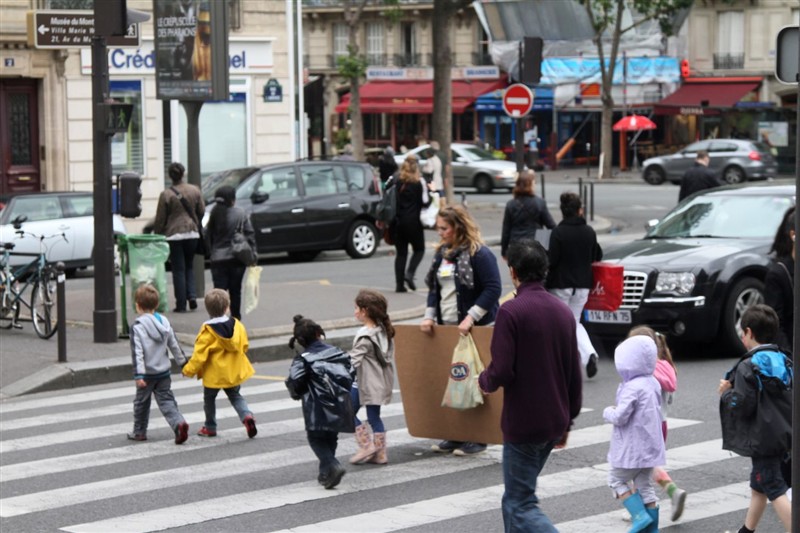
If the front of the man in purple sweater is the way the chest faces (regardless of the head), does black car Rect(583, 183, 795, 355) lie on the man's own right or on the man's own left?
on the man's own right

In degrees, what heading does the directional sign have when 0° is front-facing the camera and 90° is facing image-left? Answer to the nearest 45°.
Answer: approximately 0°

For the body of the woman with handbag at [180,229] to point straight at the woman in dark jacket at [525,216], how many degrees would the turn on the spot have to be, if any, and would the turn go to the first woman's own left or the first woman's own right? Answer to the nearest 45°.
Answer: approximately 135° to the first woman's own right

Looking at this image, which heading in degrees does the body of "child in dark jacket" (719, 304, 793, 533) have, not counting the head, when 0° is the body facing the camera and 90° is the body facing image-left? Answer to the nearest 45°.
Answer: approximately 135°

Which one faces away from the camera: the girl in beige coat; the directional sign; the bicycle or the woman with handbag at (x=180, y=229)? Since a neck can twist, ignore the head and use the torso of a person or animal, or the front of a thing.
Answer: the woman with handbag

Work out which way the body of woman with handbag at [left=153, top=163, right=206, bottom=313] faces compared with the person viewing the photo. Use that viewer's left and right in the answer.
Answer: facing away from the viewer

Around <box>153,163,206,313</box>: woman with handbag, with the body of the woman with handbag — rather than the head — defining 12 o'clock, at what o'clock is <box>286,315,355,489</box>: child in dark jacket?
The child in dark jacket is roughly at 6 o'clock from the woman with handbag.

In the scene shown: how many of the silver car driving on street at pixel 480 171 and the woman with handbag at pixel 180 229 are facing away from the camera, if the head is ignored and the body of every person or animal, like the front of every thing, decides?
1
